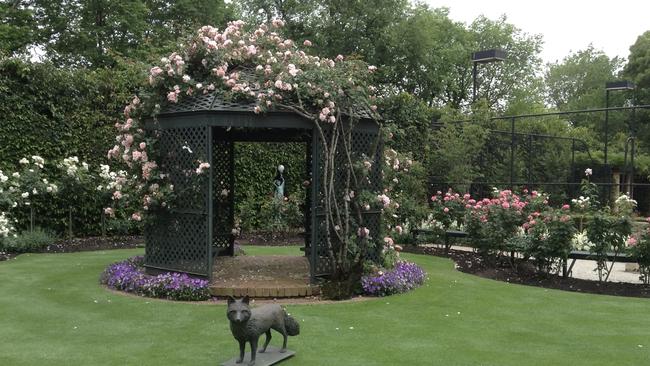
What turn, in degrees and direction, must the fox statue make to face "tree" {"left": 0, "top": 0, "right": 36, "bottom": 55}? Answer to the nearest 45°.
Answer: approximately 90° to its right

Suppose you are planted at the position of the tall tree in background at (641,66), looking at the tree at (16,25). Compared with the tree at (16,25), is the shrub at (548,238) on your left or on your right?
left

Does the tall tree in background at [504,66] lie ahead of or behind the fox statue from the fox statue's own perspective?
behind

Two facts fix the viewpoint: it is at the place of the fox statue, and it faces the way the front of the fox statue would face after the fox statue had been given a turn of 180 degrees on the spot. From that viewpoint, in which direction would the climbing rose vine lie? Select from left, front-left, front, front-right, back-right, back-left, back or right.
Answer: front-left

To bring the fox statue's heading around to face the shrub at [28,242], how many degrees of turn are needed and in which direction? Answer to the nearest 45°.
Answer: approximately 90° to its right

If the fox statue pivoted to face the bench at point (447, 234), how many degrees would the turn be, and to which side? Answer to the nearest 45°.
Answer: approximately 180°

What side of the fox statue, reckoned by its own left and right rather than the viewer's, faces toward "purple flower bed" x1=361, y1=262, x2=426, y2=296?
back

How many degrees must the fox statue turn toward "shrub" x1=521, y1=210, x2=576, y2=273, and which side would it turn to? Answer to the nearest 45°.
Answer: approximately 180°

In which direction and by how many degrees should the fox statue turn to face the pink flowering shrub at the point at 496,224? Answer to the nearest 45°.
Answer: approximately 180°

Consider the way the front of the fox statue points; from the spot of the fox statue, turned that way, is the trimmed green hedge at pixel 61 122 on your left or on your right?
on your right

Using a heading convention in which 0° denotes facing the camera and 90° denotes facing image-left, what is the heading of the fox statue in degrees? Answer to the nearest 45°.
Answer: approximately 45°
